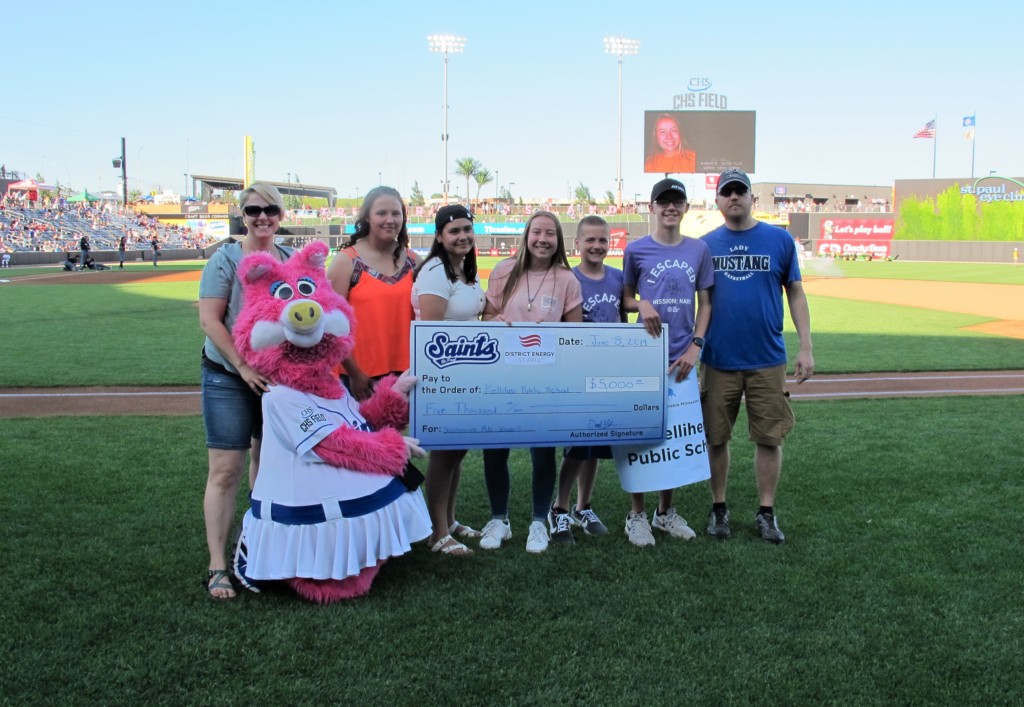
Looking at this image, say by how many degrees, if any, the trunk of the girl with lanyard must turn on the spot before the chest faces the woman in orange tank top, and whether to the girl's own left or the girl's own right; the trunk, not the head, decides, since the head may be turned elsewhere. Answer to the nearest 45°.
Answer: approximately 90° to the girl's own right

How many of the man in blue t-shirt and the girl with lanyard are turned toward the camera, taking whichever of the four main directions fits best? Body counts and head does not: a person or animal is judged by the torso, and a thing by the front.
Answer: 2

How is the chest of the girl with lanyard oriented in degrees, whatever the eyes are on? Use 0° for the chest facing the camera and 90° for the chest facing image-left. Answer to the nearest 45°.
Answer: approximately 0°

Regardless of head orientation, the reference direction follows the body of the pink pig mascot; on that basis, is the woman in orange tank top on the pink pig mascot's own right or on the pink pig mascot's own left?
on the pink pig mascot's own left

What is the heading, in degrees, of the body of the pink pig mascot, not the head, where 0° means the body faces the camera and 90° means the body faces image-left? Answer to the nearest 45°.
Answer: approximately 315°

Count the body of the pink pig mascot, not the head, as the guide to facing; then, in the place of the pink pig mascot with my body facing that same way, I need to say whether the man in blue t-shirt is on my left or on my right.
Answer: on my left
